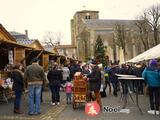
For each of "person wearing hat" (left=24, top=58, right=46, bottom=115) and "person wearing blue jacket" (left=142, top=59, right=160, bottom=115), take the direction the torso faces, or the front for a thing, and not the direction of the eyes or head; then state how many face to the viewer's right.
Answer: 0

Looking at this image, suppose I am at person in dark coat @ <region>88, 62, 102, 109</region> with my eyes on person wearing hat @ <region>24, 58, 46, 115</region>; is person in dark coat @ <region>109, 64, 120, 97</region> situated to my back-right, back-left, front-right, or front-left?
back-right

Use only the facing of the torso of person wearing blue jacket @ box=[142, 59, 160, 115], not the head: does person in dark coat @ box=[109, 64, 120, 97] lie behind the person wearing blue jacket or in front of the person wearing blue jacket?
in front
